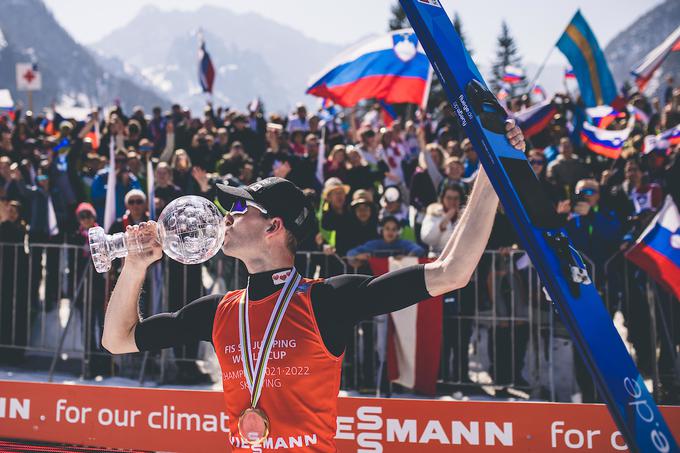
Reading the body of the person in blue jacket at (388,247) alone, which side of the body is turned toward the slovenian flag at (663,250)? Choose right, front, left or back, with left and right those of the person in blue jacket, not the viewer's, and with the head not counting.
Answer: left

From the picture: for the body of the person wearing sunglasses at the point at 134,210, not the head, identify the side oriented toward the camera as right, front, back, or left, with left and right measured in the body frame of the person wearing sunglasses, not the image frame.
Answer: front

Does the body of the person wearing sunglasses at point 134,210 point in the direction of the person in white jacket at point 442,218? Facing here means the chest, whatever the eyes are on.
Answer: no

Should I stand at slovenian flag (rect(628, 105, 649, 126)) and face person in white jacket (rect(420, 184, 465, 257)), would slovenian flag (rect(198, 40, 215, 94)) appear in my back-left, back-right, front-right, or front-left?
front-right

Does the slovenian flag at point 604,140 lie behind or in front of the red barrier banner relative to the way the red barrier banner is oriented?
behind

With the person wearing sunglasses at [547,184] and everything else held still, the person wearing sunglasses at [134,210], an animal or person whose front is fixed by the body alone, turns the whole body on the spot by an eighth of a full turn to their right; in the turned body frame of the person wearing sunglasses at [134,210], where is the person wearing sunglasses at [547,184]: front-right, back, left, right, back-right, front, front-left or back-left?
back-left

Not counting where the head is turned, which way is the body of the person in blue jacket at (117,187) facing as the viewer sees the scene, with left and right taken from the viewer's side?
facing the viewer

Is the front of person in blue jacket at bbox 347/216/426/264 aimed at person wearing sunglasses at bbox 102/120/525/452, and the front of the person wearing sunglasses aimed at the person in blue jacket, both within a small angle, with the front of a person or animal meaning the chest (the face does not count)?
no

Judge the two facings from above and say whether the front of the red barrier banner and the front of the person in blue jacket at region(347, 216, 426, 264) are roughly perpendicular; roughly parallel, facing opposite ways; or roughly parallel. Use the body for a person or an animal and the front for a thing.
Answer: roughly parallel

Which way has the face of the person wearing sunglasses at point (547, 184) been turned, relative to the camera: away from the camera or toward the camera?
toward the camera

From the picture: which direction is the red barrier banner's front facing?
toward the camera

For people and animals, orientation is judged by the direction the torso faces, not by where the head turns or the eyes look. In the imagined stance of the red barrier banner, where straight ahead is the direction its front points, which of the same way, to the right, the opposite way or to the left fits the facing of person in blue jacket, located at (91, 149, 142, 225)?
the same way

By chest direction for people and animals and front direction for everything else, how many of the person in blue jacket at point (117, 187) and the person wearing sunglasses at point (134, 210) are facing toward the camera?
2

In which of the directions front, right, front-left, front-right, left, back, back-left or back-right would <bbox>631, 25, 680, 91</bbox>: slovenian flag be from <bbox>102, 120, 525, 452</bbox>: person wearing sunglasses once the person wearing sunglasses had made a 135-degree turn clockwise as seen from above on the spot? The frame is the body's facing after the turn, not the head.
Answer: front-right

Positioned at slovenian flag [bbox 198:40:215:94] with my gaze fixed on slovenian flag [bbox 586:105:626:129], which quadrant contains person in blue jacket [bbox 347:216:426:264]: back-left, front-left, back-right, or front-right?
front-right

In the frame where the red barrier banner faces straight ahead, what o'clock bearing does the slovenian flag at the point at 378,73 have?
The slovenian flag is roughly at 6 o'clock from the red barrier banner.

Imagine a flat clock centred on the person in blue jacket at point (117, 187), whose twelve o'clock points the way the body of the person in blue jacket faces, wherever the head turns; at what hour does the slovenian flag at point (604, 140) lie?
The slovenian flag is roughly at 9 o'clock from the person in blue jacket.

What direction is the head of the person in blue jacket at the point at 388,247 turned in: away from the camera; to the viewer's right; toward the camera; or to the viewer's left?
toward the camera

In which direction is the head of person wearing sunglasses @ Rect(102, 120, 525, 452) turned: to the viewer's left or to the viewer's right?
to the viewer's left
